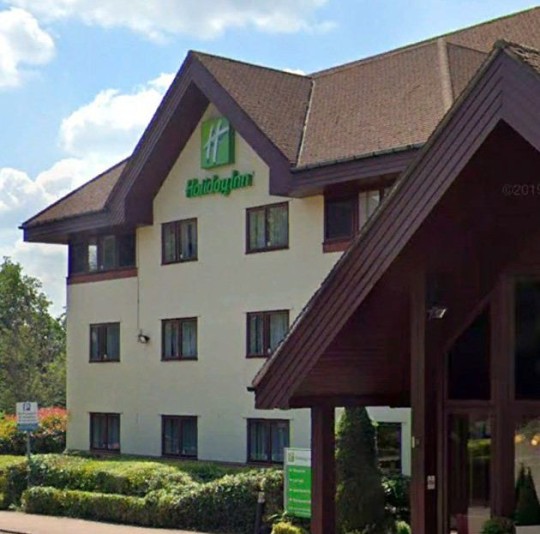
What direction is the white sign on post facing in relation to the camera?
toward the camera

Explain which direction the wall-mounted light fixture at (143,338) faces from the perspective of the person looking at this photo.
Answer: facing the viewer and to the left of the viewer

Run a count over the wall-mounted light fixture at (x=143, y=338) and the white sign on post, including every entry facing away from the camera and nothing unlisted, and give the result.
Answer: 0

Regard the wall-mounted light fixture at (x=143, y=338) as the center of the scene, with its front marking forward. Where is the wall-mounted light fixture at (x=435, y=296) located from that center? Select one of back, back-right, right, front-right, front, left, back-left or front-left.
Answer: front-left

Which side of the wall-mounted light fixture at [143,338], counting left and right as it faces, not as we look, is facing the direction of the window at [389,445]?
left

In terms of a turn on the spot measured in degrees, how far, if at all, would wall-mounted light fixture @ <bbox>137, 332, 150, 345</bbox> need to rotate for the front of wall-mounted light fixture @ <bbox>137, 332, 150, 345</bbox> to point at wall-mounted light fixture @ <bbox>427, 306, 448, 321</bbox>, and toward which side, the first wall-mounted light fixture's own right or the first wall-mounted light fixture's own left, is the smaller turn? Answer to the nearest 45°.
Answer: approximately 45° to the first wall-mounted light fixture's own left

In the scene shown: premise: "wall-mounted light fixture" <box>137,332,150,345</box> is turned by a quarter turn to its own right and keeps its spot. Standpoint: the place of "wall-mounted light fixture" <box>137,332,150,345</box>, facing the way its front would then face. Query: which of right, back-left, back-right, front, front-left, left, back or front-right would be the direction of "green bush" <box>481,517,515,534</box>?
back-left
